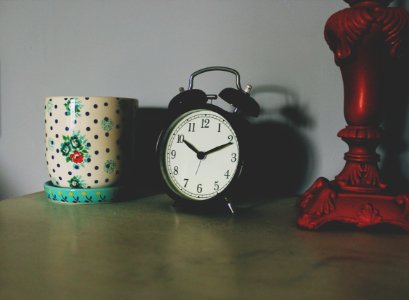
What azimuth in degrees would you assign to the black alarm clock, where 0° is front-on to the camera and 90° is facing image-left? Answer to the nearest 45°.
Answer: approximately 45°
